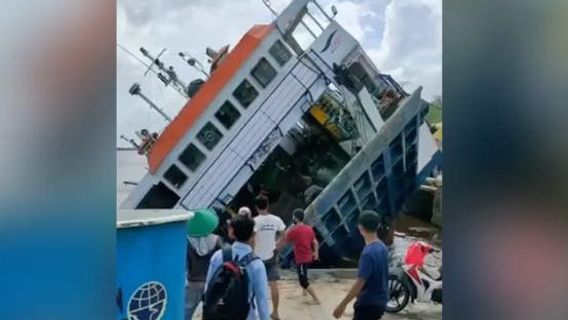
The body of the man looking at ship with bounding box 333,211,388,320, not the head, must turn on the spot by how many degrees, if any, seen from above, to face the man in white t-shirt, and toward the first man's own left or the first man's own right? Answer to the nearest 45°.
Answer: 0° — they already face them

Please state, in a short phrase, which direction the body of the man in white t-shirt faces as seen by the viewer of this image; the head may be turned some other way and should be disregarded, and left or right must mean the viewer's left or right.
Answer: facing away from the viewer

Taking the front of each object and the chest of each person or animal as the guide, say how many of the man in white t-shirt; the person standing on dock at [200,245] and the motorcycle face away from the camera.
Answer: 2

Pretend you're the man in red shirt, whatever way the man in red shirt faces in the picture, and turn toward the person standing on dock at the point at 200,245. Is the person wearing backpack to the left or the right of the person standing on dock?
left

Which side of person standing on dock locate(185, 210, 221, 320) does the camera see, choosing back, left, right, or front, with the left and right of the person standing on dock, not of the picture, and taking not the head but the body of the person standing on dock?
back

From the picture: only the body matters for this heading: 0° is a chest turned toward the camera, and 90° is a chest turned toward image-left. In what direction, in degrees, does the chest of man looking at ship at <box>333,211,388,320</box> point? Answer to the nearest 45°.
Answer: approximately 135°

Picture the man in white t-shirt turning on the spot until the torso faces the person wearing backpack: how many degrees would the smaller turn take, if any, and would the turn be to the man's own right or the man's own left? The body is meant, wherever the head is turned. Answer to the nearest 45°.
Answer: approximately 180°

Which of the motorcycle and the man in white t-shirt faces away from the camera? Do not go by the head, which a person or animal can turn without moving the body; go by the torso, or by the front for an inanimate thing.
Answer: the man in white t-shirt

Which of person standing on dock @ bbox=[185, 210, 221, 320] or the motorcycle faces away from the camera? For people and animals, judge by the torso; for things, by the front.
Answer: the person standing on dock
